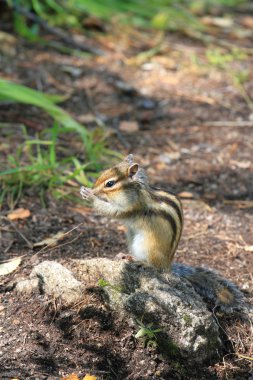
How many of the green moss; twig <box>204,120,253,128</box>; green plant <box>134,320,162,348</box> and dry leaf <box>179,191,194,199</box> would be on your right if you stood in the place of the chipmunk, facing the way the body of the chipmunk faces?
2

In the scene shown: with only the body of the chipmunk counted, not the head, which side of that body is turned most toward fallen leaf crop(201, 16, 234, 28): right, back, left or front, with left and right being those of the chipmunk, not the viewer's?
right

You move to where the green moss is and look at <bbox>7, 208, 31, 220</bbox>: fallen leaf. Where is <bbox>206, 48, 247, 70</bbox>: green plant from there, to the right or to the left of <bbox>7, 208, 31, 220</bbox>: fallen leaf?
right

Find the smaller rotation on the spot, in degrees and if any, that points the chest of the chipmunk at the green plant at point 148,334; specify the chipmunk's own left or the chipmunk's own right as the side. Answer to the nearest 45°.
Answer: approximately 90° to the chipmunk's own left

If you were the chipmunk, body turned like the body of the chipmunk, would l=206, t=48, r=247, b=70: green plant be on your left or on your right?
on your right

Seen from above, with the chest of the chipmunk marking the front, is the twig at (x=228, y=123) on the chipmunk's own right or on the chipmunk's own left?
on the chipmunk's own right

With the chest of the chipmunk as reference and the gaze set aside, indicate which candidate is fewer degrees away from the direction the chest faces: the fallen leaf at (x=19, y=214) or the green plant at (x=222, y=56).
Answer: the fallen leaf

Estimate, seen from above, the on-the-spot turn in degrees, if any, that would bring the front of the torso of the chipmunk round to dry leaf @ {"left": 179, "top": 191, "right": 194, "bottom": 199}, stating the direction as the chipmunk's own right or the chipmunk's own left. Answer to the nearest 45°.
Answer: approximately 90° to the chipmunk's own right

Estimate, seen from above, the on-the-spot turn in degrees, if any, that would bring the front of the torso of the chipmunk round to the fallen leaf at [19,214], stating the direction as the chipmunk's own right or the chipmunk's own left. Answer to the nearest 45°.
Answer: approximately 45° to the chipmunk's own right

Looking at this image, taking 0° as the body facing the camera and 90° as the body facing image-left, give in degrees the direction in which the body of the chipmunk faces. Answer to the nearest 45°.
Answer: approximately 90°

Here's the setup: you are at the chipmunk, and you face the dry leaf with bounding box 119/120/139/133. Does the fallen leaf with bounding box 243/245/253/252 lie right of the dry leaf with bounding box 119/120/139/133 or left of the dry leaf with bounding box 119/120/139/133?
right

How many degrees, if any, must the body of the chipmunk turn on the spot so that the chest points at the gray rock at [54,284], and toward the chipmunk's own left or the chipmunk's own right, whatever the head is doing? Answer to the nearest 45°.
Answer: approximately 45° to the chipmunk's own left

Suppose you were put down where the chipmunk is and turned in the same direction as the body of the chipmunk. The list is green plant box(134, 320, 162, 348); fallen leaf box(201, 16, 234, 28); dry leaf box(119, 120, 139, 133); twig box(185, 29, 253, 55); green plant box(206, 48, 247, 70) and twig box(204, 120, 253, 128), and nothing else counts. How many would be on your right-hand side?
5
